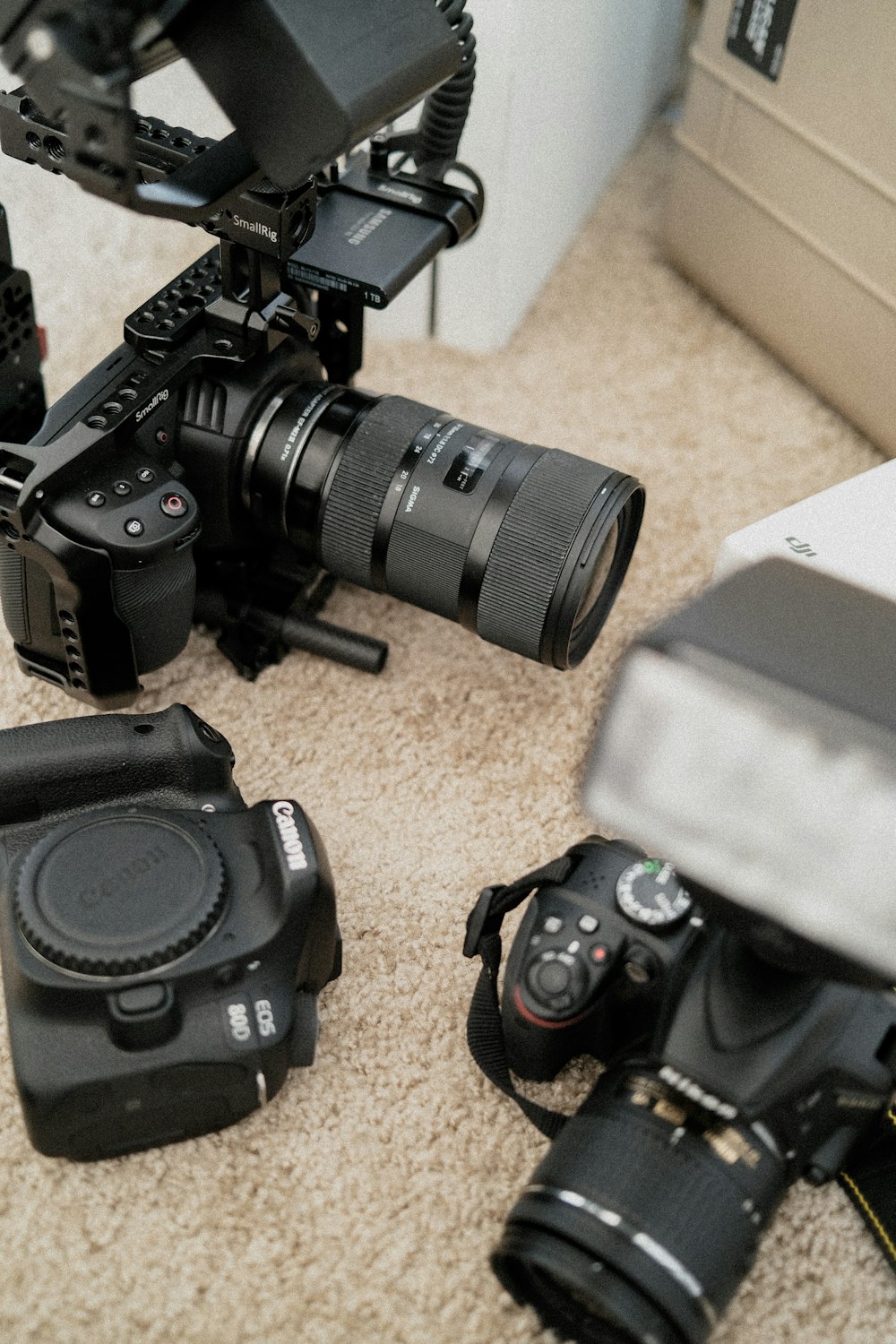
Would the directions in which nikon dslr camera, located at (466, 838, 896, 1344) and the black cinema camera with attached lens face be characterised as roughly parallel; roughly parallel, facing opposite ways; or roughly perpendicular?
roughly perpendicular

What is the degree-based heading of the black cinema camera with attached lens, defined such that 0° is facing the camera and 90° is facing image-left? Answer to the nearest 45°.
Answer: approximately 315°

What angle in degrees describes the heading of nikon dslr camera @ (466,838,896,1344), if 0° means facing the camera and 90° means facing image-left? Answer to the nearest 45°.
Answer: approximately 45°
